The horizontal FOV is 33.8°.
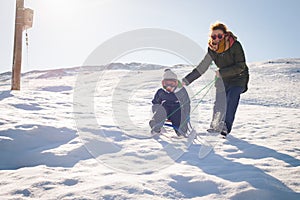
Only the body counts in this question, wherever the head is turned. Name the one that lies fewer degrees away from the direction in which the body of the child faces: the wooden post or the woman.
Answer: the woman

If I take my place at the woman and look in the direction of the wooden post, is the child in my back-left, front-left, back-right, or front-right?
front-left

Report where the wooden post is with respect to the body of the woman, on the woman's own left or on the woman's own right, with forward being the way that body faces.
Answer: on the woman's own right

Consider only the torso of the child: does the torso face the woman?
no

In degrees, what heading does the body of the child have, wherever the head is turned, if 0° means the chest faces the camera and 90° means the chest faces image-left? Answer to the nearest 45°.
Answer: approximately 0°

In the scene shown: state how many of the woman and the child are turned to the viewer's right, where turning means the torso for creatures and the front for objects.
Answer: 0

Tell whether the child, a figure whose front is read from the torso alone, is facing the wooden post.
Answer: no

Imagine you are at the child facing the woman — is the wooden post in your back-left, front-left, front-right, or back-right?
back-left

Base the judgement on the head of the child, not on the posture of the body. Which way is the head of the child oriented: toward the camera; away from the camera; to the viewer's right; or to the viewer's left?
toward the camera

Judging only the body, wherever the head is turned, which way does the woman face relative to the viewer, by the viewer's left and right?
facing the viewer and to the left of the viewer
